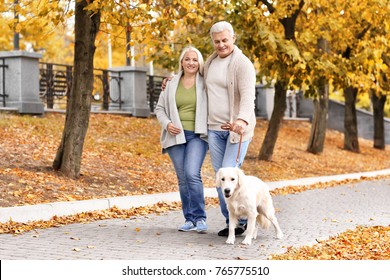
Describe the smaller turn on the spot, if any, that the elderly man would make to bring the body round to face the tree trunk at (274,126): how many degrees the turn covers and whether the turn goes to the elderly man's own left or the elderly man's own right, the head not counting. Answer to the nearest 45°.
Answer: approximately 135° to the elderly man's own right

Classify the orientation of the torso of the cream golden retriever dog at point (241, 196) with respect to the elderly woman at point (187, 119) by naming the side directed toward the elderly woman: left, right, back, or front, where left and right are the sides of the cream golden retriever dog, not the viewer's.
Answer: right

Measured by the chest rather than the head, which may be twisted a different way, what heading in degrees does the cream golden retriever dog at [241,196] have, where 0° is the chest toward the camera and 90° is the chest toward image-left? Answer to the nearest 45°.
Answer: approximately 45°

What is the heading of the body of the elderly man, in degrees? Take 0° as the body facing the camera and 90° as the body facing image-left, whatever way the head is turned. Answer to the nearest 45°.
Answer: approximately 45°

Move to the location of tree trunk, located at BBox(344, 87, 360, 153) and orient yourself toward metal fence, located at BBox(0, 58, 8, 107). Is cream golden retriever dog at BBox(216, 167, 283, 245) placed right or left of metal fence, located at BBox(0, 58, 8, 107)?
left

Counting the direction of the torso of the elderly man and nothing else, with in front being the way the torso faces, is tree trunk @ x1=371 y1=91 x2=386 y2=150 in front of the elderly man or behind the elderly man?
behind

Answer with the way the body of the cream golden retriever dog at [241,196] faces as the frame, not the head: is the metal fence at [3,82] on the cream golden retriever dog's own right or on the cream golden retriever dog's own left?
on the cream golden retriever dog's own right
